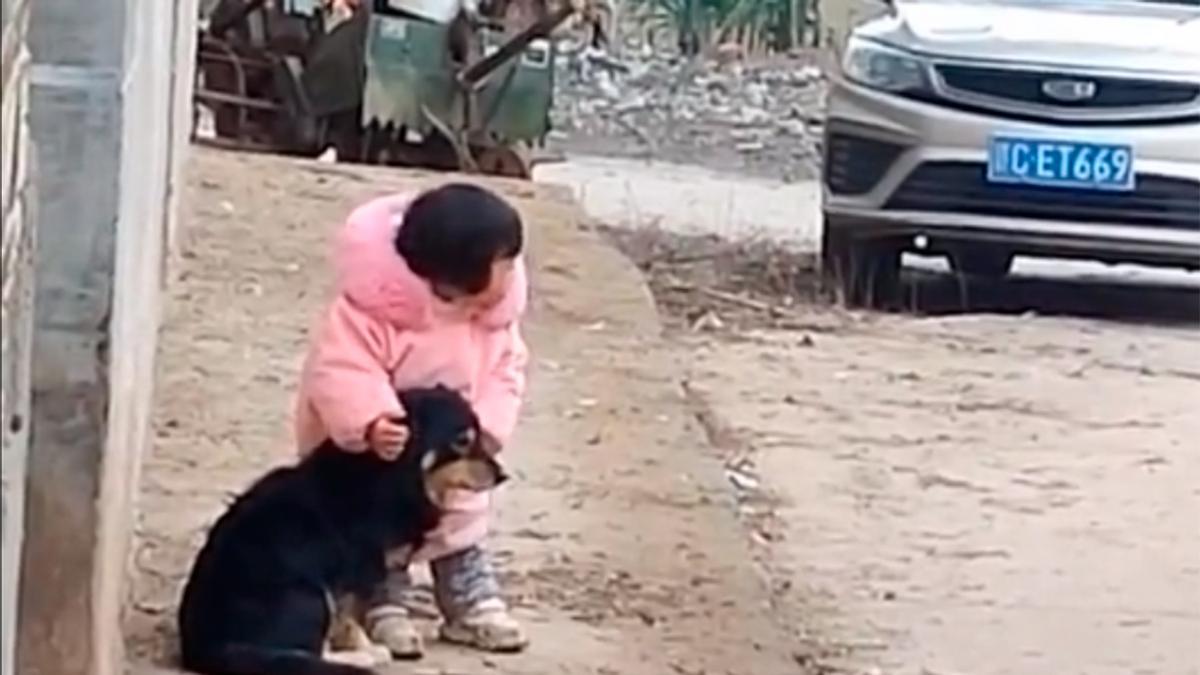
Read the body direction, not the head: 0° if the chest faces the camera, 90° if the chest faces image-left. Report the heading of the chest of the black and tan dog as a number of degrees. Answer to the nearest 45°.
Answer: approximately 270°

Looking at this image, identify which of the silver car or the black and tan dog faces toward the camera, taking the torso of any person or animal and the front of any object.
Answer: the silver car

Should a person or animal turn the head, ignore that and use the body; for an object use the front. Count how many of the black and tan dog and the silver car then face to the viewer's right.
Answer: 1

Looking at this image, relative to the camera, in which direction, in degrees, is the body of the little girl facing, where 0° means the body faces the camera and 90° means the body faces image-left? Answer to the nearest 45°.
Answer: approximately 315°

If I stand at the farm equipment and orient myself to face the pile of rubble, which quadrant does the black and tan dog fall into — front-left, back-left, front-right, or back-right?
back-right

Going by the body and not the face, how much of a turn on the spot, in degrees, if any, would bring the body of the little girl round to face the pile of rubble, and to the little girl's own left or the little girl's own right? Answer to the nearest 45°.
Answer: approximately 135° to the little girl's own left

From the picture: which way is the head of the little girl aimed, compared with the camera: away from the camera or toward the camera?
toward the camera

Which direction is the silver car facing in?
toward the camera

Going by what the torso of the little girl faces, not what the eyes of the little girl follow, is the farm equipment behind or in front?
behind

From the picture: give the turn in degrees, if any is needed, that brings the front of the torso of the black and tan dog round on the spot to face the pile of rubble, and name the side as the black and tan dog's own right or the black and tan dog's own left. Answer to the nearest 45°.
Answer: approximately 90° to the black and tan dog's own left

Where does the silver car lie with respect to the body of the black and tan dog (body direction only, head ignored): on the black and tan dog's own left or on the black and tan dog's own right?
on the black and tan dog's own left
